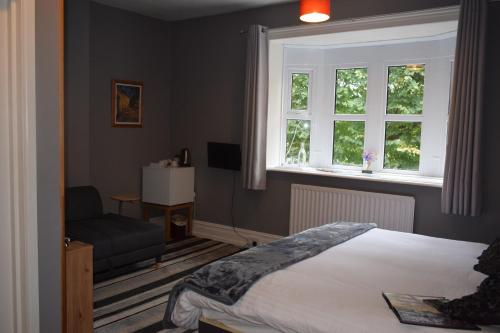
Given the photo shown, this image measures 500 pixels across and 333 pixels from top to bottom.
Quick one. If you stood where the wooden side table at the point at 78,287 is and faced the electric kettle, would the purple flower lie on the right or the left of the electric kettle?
right

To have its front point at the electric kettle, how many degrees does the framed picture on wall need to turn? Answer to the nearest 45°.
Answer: approximately 45° to its left

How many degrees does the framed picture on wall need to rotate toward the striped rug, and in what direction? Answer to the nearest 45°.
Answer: approximately 45° to its right

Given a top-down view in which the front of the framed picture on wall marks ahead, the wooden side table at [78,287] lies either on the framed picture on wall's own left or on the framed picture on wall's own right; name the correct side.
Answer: on the framed picture on wall's own right

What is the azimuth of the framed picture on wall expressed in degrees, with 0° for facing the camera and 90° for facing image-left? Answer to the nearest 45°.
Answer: approximately 315°
